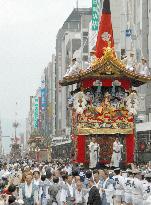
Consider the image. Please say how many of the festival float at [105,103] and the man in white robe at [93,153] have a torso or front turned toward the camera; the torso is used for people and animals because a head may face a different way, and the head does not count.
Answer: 2

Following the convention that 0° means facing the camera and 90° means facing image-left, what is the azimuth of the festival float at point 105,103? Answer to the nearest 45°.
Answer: approximately 0°

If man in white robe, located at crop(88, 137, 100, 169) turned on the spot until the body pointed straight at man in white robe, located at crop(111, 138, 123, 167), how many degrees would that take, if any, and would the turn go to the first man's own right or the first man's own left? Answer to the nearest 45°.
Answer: approximately 90° to the first man's own left
